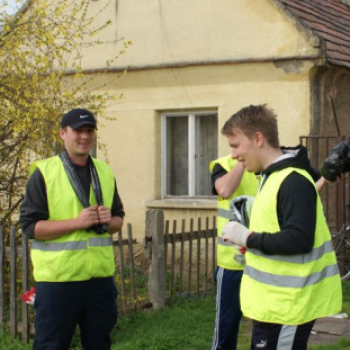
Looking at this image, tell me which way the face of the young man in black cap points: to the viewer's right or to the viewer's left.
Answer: to the viewer's right

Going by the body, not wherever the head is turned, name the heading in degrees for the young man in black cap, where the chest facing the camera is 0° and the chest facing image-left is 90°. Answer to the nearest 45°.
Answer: approximately 315°
